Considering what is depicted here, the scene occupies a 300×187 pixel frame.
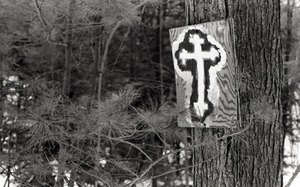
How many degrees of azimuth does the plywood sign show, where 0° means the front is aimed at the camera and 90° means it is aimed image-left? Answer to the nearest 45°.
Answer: approximately 0°

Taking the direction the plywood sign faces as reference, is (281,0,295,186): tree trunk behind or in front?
behind
